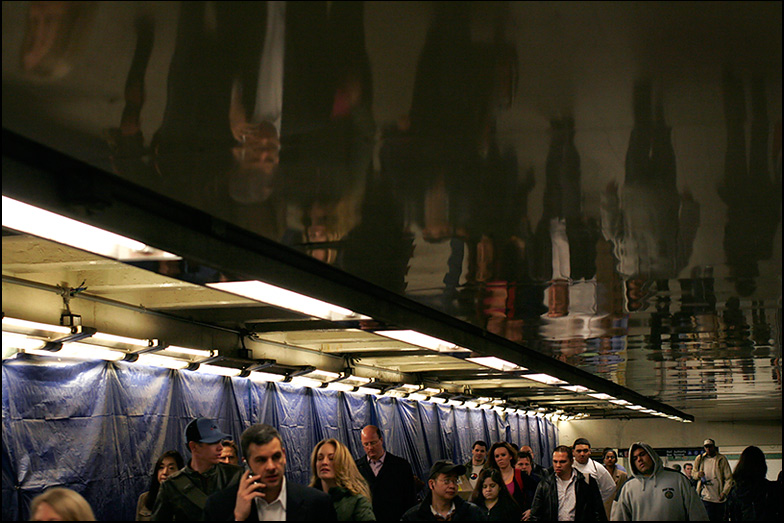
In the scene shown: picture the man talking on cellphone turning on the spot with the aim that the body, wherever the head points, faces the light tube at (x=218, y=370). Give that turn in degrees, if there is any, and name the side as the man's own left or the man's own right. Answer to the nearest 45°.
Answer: approximately 180°

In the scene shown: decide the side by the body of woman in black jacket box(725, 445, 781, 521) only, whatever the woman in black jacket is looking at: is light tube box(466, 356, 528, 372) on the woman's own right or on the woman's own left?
on the woman's own left

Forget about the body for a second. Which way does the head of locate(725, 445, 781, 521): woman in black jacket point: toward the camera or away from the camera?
away from the camera

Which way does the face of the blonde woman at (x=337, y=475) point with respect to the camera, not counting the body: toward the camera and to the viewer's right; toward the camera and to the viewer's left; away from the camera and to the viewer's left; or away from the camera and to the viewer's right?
toward the camera and to the viewer's left

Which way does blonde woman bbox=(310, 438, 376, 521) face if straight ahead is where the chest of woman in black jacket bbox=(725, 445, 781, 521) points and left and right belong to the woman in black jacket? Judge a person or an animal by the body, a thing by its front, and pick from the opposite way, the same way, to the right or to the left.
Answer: the opposite way

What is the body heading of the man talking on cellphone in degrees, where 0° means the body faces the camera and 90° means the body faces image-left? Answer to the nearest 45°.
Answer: approximately 0°

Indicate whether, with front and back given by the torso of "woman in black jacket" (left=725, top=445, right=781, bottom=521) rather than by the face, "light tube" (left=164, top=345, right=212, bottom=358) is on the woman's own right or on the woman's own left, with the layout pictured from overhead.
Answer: on the woman's own left

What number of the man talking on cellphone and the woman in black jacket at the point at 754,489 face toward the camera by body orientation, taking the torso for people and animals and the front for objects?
1

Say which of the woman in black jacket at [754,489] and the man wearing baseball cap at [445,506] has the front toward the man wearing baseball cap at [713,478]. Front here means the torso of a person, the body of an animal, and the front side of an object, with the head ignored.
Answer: the woman in black jacket

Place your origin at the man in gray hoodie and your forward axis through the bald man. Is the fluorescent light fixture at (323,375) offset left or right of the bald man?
right

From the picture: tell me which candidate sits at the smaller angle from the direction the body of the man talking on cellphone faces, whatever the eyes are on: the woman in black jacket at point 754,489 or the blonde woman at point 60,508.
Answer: the blonde woman

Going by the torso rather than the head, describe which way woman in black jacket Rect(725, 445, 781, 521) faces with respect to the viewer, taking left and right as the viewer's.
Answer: facing away from the viewer

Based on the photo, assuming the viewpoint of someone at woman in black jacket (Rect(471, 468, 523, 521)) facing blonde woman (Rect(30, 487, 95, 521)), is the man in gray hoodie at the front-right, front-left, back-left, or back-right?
back-left
